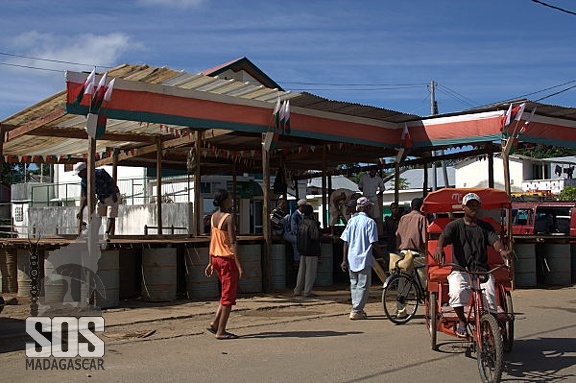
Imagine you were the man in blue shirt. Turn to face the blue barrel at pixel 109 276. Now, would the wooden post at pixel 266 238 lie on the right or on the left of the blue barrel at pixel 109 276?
right

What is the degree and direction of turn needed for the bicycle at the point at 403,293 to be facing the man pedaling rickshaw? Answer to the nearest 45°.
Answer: approximately 45° to its left

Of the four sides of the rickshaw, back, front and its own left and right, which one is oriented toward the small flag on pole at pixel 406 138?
back

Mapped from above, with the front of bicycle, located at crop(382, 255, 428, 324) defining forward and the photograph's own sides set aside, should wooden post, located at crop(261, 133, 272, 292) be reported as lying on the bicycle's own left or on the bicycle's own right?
on the bicycle's own right
